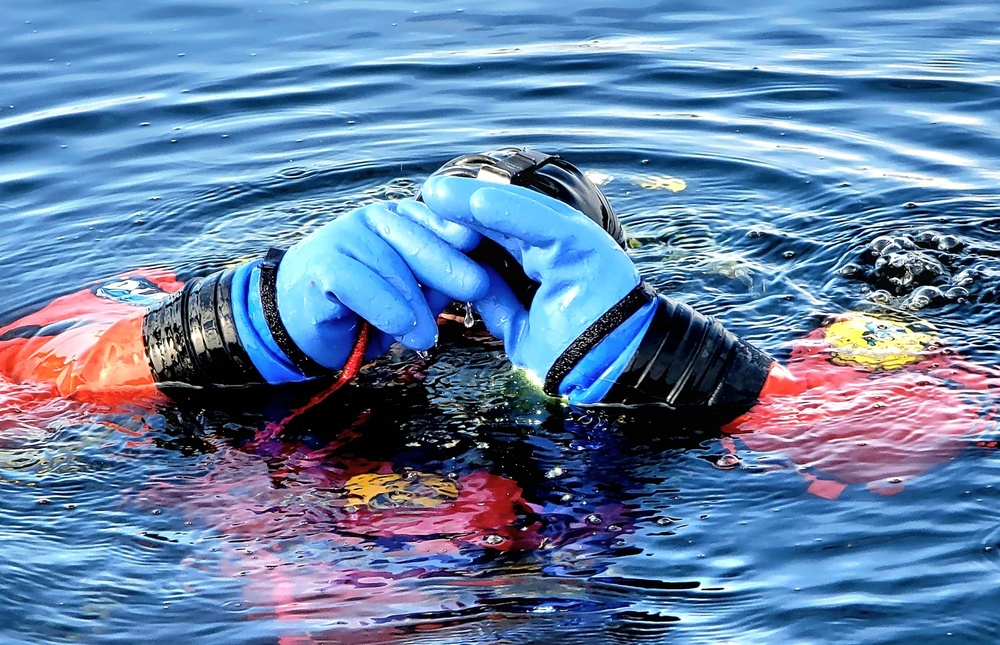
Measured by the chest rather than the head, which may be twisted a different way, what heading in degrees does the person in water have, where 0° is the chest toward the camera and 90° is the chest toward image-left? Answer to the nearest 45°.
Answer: approximately 0°

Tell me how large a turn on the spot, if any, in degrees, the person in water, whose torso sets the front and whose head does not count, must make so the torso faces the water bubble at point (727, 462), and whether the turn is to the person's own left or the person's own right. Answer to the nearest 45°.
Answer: approximately 90° to the person's own left
